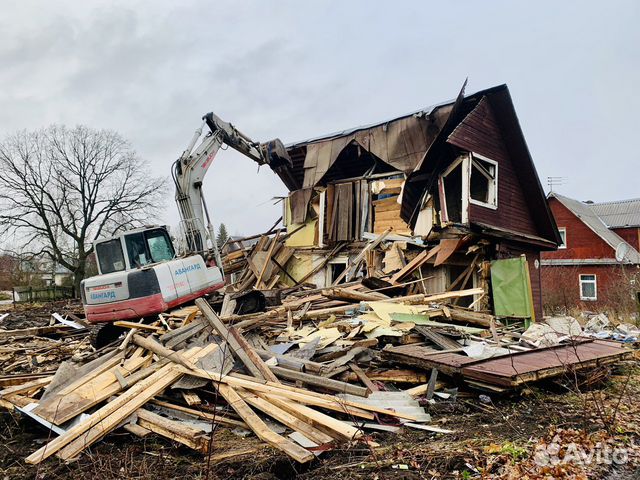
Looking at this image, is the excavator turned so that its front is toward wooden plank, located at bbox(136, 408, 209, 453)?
no

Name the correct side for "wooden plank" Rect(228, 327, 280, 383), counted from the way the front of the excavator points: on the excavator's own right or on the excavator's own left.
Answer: on the excavator's own right

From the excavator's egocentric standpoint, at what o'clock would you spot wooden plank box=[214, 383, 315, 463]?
The wooden plank is roughly at 4 o'clock from the excavator.

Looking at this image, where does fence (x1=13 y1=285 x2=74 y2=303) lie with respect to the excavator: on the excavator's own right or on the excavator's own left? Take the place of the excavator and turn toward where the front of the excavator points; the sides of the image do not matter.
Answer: on the excavator's own left

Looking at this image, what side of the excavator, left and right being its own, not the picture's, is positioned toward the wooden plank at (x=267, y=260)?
front

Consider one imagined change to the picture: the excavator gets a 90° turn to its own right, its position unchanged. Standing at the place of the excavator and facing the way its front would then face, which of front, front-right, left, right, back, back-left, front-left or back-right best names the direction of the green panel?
front-left

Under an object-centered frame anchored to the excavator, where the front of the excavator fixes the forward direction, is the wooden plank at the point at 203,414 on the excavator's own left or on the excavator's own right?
on the excavator's own right

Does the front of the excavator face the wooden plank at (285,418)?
no

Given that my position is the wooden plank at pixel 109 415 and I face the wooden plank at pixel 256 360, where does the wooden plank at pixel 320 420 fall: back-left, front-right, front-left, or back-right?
front-right

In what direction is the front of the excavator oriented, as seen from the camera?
facing away from the viewer and to the right of the viewer

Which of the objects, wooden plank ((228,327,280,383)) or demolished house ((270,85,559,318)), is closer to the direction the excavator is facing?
the demolished house

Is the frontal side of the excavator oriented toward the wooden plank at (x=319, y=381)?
no

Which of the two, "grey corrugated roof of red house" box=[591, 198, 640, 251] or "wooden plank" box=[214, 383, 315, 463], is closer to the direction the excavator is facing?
the grey corrugated roof of red house

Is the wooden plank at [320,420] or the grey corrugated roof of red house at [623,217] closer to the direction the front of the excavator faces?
the grey corrugated roof of red house

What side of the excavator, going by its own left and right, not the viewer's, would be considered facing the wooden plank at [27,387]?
back

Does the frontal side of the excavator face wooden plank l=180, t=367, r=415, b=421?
no

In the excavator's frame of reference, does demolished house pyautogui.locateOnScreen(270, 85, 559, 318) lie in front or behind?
in front

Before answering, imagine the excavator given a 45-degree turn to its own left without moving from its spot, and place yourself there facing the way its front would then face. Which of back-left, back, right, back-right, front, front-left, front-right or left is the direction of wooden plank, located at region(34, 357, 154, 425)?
back
